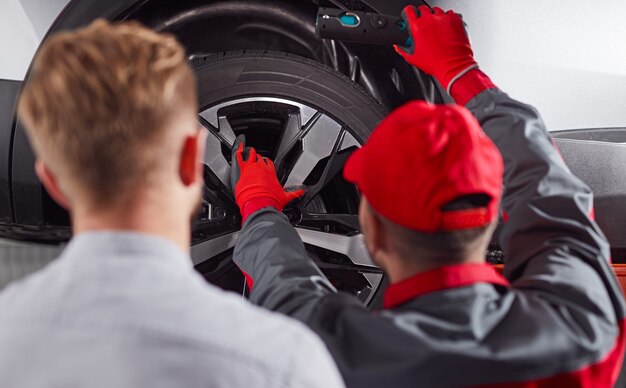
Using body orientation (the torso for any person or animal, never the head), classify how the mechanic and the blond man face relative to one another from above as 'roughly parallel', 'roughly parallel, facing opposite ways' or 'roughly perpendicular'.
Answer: roughly parallel

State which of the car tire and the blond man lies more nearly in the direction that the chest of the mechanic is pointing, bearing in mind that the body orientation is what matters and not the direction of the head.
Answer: the car tire

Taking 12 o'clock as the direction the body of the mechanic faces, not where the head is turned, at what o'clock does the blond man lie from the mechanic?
The blond man is roughly at 9 o'clock from the mechanic.

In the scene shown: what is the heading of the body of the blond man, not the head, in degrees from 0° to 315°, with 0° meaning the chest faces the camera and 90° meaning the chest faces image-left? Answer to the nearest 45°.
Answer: approximately 180°

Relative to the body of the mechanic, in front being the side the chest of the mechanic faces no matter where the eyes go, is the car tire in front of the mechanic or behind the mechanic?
in front

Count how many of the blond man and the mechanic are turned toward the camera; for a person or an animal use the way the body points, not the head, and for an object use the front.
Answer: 0

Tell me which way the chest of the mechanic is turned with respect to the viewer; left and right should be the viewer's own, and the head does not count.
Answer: facing away from the viewer and to the left of the viewer

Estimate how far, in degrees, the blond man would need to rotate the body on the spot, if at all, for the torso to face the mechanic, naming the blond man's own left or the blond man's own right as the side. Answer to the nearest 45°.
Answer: approximately 90° to the blond man's own right

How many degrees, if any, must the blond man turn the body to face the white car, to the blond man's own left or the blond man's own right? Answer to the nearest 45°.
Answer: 0° — they already face it
